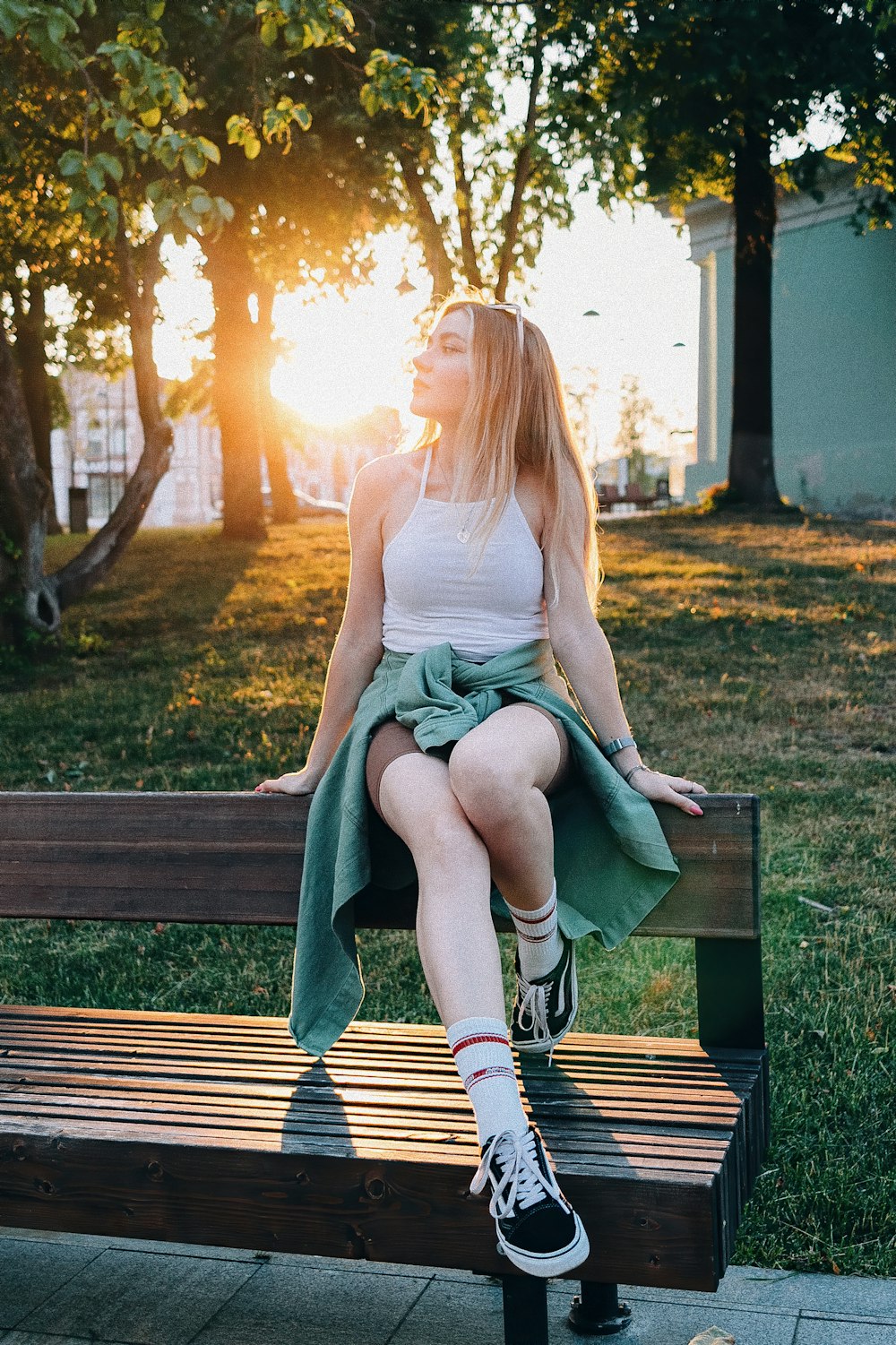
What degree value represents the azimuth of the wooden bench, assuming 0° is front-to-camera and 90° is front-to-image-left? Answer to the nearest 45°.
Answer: approximately 0°

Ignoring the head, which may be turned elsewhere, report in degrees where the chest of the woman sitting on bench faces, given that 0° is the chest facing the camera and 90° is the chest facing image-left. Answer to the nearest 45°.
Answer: approximately 0°
